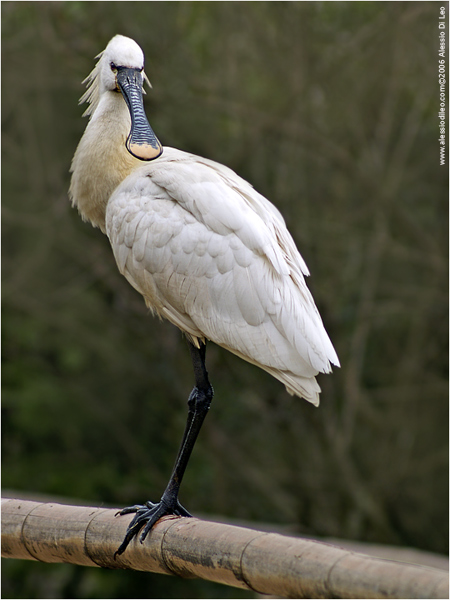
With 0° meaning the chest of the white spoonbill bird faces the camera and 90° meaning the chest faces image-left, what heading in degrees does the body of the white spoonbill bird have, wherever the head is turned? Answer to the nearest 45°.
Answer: approximately 90°
